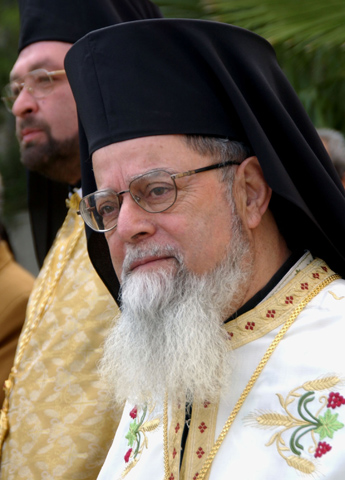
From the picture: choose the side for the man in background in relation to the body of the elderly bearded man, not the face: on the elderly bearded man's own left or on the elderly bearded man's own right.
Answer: on the elderly bearded man's own right

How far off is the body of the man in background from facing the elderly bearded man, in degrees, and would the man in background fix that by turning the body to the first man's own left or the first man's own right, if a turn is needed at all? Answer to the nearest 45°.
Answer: approximately 90° to the first man's own left

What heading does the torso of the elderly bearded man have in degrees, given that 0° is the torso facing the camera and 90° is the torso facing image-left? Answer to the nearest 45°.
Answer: approximately 45°

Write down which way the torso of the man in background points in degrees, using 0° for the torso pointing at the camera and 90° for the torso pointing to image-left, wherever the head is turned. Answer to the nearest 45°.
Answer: approximately 45°
